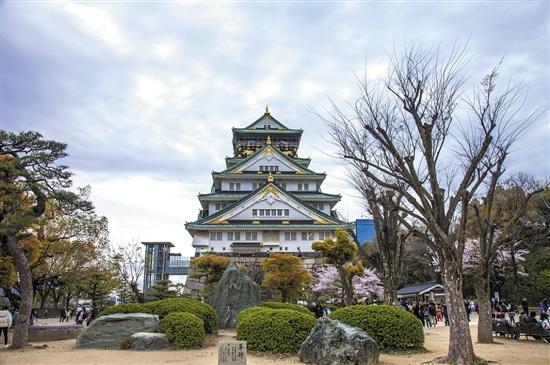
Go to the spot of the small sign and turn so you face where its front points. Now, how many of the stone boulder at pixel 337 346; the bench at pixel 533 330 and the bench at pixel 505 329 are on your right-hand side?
0

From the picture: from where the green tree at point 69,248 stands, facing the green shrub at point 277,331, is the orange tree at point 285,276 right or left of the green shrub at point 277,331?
left

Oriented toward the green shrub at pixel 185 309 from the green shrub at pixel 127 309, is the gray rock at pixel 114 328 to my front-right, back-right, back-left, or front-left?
back-right

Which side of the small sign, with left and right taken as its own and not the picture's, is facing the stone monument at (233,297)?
back

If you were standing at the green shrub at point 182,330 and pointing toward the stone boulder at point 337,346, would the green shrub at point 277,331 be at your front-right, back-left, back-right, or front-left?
front-left

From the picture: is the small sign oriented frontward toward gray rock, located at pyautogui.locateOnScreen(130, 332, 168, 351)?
no

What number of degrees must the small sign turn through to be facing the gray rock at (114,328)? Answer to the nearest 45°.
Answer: approximately 135° to its right

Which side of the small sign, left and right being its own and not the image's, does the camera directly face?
front

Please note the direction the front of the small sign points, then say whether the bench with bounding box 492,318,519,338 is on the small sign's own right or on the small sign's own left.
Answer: on the small sign's own left

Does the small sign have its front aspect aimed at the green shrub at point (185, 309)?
no

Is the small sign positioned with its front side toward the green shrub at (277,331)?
no

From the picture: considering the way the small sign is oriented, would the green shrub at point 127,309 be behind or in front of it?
behind

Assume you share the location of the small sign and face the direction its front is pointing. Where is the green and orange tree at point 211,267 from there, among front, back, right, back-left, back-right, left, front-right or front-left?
back

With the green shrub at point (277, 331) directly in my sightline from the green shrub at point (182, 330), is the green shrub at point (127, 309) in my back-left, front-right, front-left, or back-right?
back-left

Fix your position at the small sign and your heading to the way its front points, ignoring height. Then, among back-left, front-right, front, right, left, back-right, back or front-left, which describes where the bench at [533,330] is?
back-left
